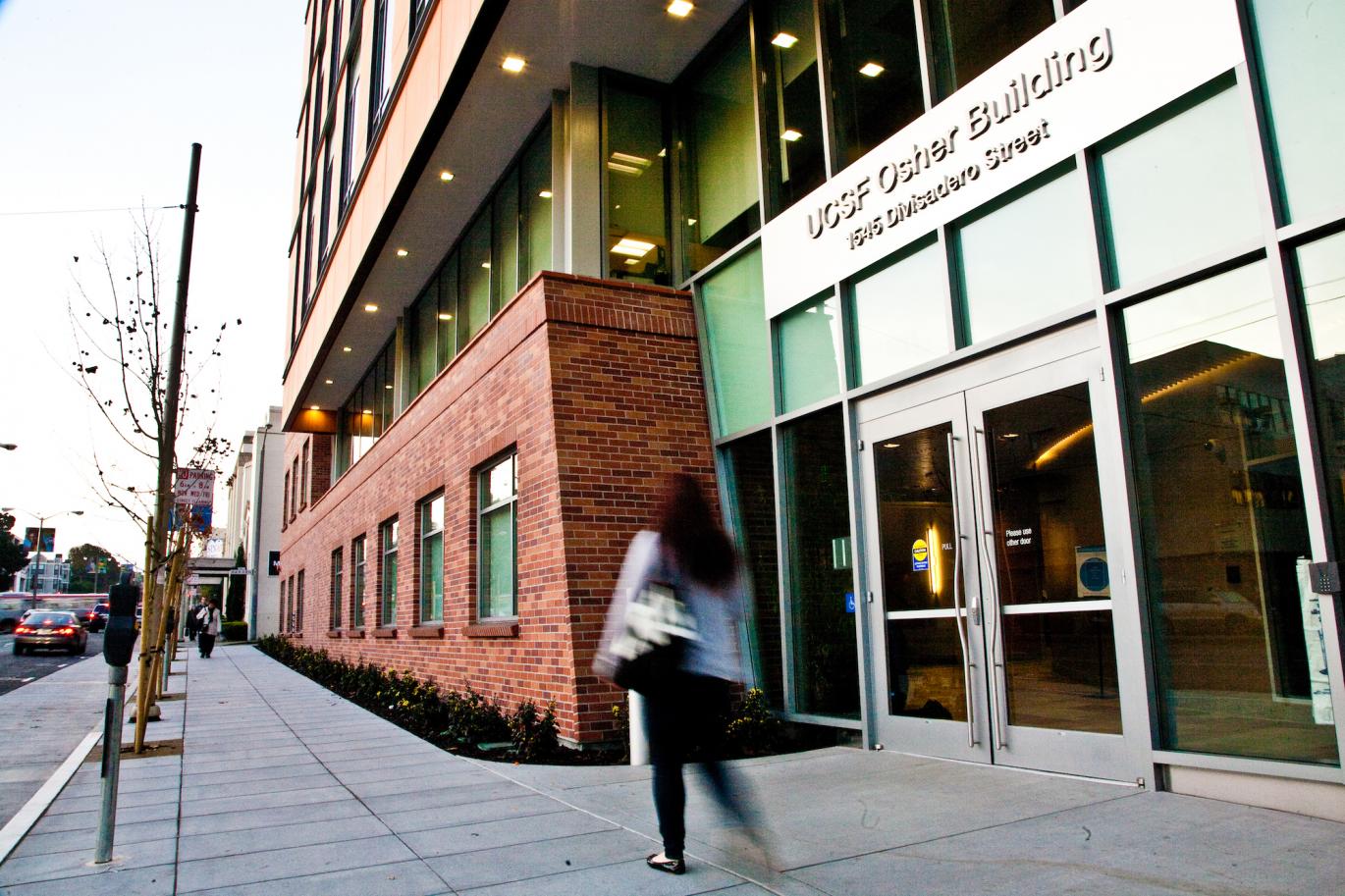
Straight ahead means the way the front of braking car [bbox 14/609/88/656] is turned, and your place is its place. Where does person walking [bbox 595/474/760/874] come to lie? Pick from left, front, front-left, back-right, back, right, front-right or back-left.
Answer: back

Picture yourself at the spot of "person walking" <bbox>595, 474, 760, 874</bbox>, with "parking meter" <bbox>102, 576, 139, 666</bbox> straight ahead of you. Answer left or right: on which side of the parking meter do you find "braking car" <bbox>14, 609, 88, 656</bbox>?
right

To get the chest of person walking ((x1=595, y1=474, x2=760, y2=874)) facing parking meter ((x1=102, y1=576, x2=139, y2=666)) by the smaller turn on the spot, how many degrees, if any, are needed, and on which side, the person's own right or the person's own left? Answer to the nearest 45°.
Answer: approximately 45° to the person's own left

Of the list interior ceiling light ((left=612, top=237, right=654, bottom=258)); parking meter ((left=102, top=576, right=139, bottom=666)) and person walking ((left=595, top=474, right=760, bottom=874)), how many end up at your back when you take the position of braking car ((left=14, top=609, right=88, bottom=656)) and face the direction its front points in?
3

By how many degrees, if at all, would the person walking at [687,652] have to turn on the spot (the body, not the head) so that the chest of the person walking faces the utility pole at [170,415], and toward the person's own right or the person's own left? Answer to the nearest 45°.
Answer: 0° — they already face it

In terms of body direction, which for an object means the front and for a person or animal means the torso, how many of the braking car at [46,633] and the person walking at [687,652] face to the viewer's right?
0

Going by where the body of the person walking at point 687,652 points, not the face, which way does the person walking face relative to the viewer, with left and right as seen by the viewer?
facing away from the viewer and to the left of the viewer

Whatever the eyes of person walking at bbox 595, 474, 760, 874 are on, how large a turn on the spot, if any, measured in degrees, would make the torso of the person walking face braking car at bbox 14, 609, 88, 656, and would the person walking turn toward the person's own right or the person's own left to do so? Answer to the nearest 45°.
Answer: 0° — they already face it

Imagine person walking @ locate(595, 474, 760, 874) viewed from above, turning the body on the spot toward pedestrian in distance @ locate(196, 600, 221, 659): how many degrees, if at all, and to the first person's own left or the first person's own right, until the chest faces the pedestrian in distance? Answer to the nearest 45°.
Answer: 0° — they already face them

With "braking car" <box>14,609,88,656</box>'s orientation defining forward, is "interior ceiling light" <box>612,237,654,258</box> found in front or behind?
behind

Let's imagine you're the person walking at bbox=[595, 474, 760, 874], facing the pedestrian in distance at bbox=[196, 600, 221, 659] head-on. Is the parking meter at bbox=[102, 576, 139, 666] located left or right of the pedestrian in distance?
left

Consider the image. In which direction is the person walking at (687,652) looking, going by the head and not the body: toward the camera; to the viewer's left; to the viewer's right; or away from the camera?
away from the camera

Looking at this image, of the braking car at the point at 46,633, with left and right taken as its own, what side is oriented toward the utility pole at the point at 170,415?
back

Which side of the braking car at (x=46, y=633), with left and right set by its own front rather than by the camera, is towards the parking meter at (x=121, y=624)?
back

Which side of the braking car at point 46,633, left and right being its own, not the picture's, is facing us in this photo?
back
